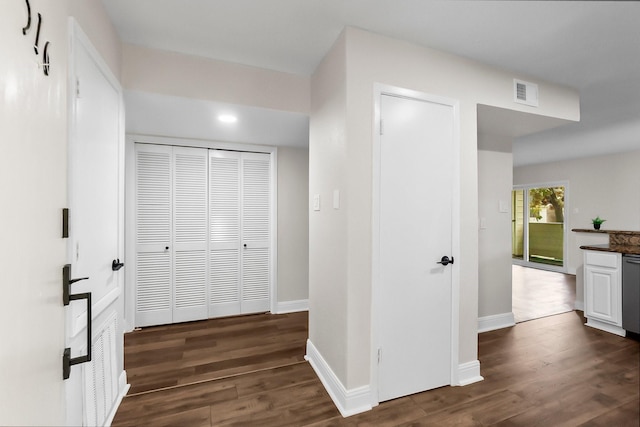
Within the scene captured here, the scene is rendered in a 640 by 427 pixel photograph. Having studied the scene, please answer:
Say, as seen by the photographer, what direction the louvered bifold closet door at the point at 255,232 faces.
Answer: facing the viewer

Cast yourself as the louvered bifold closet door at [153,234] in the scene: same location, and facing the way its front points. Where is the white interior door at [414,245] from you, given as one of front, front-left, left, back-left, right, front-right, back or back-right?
front-left

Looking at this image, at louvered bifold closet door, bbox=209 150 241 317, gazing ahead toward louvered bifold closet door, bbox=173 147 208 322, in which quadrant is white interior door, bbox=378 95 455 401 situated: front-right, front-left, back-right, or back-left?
back-left

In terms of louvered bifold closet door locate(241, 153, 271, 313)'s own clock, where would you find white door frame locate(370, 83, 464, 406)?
The white door frame is roughly at 11 o'clock from the louvered bifold closet door.

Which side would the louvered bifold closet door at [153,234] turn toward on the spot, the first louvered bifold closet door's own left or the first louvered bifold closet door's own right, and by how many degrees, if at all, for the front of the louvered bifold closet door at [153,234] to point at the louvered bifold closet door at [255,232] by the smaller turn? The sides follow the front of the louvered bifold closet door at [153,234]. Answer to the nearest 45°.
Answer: approximately 90° to the first louvered bifold closet door's own left

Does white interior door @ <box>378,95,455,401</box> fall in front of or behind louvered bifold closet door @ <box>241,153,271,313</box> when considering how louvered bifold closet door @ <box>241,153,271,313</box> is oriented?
in front

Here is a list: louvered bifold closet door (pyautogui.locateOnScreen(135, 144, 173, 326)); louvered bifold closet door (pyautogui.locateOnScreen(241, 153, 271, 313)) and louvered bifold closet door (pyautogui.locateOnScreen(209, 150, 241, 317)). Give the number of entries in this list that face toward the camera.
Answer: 3

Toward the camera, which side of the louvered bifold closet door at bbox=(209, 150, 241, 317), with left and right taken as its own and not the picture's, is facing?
front

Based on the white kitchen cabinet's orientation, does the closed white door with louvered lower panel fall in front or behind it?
in front

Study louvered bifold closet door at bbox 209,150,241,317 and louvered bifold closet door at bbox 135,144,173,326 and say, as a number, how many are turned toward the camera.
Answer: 2

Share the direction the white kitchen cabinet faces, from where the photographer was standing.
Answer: facing the viewer and to the left of the viewer

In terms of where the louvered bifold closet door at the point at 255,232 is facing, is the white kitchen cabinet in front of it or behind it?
in front

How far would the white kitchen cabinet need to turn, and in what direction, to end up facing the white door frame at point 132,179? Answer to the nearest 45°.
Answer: approximately 45° to its right

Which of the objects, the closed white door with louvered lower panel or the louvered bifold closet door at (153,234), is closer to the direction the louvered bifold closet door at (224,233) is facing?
the closed white door with louvered lower panel
